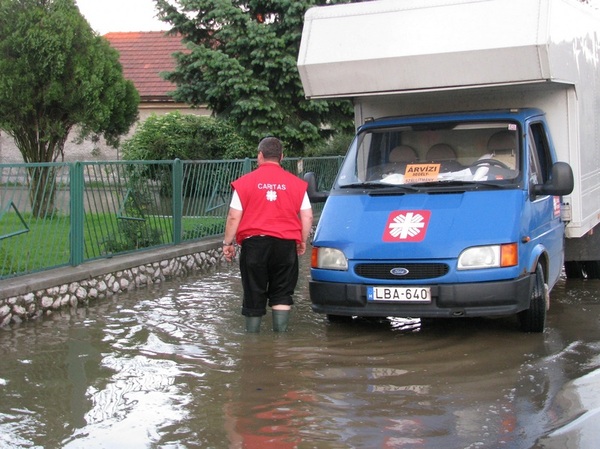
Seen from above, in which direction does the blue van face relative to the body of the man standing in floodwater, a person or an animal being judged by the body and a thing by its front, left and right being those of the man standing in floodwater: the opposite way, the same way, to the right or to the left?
the opposite way

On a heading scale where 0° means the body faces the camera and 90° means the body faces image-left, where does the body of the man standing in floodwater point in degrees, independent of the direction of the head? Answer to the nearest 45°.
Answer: approximately 180°

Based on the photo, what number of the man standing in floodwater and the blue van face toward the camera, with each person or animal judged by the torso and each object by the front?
1

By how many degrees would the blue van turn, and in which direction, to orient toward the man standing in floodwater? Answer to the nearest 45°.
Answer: approximately 90° to its right

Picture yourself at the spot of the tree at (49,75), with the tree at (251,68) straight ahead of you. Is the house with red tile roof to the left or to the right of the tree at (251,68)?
left

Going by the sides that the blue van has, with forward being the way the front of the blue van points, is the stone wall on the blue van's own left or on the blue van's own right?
on the blue van's own right

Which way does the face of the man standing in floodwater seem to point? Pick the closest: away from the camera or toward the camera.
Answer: away from the camera

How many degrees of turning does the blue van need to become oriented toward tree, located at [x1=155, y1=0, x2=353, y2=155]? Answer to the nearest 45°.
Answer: approximately 180°
